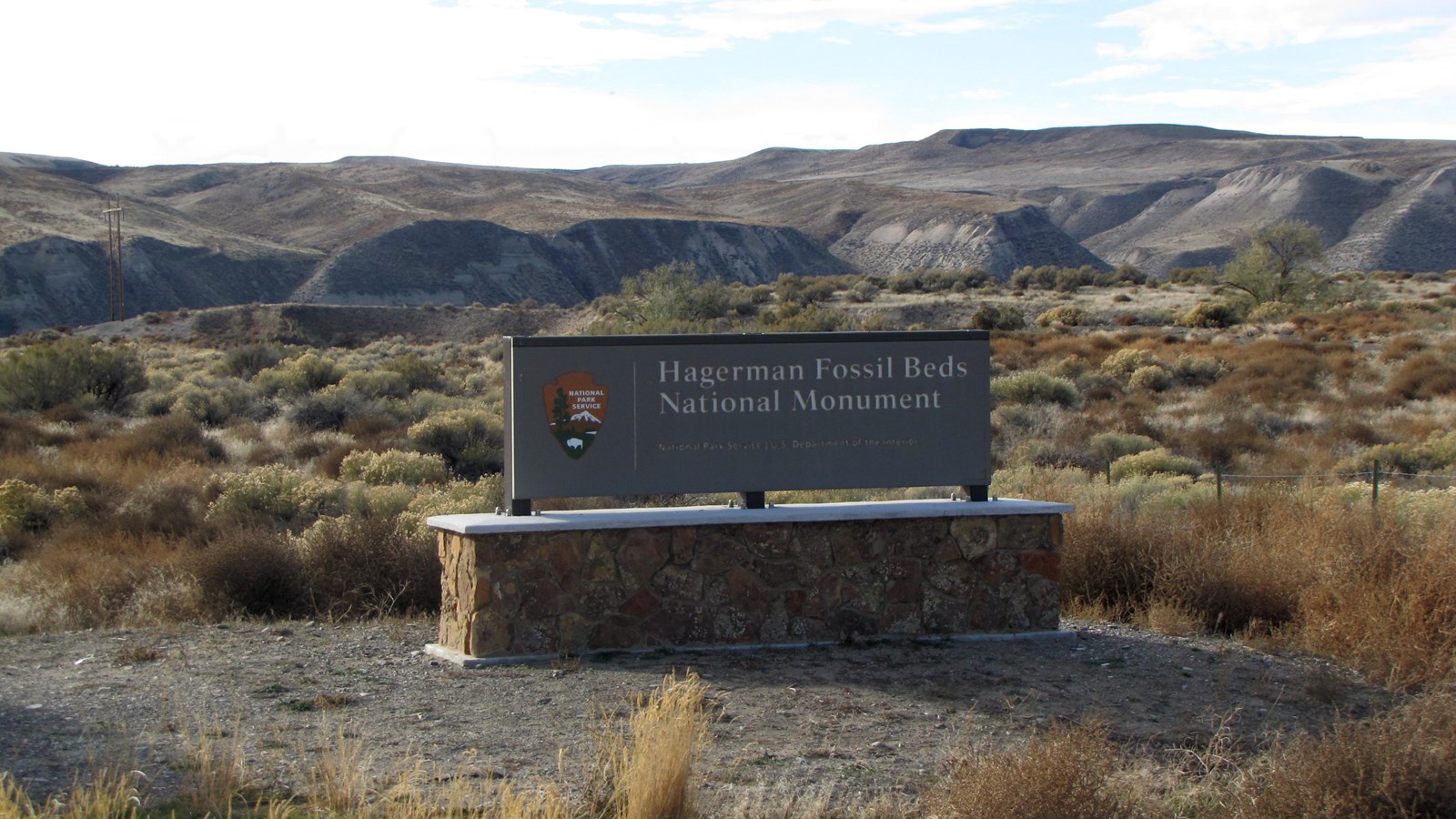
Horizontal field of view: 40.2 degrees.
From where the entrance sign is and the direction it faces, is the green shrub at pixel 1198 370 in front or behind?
behind

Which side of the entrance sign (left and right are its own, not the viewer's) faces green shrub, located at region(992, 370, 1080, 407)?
back

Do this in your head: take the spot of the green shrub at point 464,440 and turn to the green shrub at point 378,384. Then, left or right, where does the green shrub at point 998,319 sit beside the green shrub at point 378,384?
right

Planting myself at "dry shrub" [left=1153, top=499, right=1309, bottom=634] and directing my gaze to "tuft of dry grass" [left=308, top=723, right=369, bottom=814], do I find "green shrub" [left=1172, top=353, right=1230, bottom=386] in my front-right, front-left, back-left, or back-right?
back-right

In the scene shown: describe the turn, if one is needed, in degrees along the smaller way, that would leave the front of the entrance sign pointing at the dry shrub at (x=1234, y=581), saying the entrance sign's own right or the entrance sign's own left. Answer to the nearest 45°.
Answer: approximately 90° to the entrance sign's own left

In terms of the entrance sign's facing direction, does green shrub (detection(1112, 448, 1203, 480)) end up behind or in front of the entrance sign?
behind

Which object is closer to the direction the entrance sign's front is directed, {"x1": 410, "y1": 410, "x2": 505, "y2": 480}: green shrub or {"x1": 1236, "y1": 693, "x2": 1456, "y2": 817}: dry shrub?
the dry shrub

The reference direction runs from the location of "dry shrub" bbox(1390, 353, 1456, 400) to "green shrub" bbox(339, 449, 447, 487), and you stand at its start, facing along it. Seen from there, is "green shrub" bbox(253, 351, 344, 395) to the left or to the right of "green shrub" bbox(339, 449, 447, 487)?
right

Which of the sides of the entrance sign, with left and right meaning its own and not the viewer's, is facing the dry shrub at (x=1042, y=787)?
front

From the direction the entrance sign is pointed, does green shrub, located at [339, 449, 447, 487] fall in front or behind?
behind

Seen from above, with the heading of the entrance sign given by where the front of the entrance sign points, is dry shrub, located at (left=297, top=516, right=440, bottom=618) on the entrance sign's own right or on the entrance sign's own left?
on the entrance sign's own right

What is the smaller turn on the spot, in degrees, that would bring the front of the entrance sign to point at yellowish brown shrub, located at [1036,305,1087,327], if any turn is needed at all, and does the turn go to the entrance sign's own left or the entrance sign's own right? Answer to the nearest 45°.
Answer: approximately 180°

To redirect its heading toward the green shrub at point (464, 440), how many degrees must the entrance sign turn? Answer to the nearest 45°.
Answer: approximately 180°

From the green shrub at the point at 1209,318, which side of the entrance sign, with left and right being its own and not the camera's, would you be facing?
back

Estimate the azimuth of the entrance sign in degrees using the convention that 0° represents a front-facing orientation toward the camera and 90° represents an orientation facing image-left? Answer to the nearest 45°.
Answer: approximately 0°

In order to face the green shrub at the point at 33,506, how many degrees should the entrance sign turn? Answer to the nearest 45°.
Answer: approximately 135° to its right
